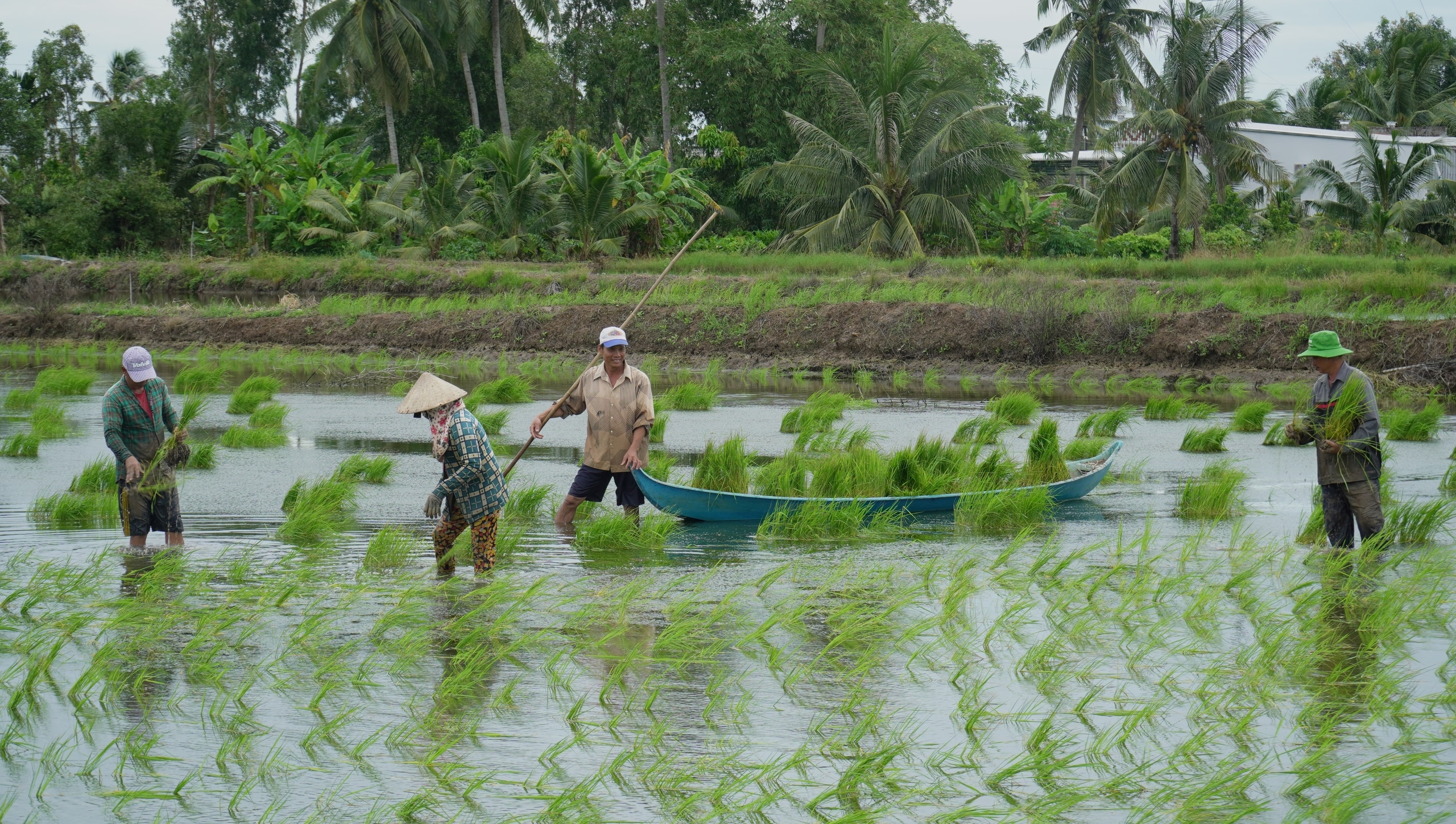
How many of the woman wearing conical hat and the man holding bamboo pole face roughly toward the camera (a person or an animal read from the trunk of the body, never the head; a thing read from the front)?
1

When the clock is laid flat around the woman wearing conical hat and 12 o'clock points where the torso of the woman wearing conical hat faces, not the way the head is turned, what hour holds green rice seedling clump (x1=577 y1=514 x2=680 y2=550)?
The green rice seedling clump is roughly at 4 o'clock from the woman wearing conical hat.

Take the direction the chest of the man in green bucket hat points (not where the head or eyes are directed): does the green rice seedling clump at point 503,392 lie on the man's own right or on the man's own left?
on the man's own right

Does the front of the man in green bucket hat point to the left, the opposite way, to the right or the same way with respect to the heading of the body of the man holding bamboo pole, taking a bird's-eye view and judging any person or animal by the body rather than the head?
to the right

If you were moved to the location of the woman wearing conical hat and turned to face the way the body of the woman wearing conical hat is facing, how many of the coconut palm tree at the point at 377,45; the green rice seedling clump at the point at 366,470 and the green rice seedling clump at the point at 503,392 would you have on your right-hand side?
3

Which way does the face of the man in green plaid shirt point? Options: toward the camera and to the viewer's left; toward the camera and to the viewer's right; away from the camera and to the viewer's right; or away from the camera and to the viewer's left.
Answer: toward the camera and to the viewer's right

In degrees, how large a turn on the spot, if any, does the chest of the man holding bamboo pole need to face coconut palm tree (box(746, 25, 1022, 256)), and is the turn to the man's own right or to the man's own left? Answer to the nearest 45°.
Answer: approximately 180°

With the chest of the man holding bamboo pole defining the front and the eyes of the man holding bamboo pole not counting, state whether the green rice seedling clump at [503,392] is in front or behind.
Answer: behind

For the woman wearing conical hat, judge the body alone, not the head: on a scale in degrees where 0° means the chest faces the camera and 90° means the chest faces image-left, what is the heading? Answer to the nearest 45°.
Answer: approximately 90°

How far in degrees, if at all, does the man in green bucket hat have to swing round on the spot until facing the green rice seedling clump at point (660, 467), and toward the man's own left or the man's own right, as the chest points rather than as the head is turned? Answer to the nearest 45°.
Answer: approximately 45° to the man's own right

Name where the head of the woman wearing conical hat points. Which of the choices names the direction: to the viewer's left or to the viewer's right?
to the viewer's left

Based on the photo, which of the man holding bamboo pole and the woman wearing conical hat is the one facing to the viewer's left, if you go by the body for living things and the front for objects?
the woman wearing conical hat

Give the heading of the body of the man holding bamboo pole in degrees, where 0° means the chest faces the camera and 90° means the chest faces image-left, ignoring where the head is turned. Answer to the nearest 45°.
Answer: approximately 0°
